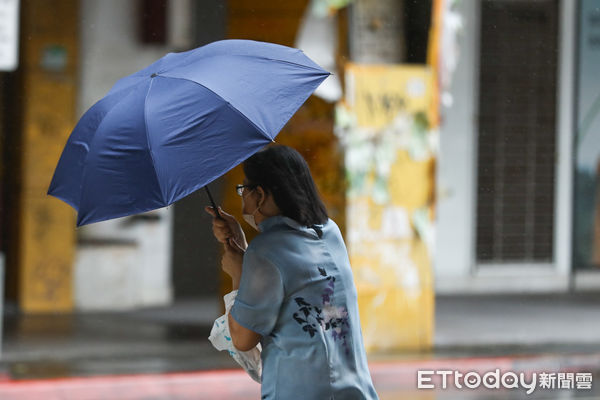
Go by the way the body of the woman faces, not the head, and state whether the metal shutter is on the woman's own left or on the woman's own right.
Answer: on the woman's own right

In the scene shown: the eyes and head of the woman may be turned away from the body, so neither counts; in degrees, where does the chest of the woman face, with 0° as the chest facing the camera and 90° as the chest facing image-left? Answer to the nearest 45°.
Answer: approximately 135°
